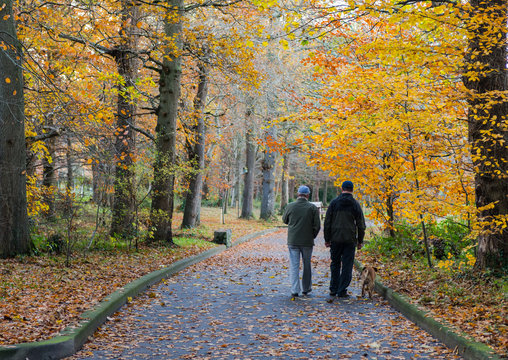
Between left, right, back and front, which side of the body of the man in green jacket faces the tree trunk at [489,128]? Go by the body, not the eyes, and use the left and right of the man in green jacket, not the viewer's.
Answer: right

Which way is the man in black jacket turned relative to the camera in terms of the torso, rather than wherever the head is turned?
away from the camera

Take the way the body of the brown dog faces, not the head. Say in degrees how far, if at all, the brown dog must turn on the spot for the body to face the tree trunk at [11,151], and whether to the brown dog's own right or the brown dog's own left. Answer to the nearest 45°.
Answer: approximately 90° to the brown dog's own left

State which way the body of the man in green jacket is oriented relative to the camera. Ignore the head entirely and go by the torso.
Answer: away from the camera

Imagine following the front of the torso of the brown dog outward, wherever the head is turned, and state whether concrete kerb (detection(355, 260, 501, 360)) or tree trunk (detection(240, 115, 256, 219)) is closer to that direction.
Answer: the tree trunk

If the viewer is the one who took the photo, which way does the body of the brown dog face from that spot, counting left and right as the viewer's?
facing away from the viewer

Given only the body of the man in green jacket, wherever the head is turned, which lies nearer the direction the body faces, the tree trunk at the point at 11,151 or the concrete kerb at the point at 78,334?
the tree trunk

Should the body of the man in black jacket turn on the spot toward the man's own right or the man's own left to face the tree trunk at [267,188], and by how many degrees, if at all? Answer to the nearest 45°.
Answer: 0° — they already face it
